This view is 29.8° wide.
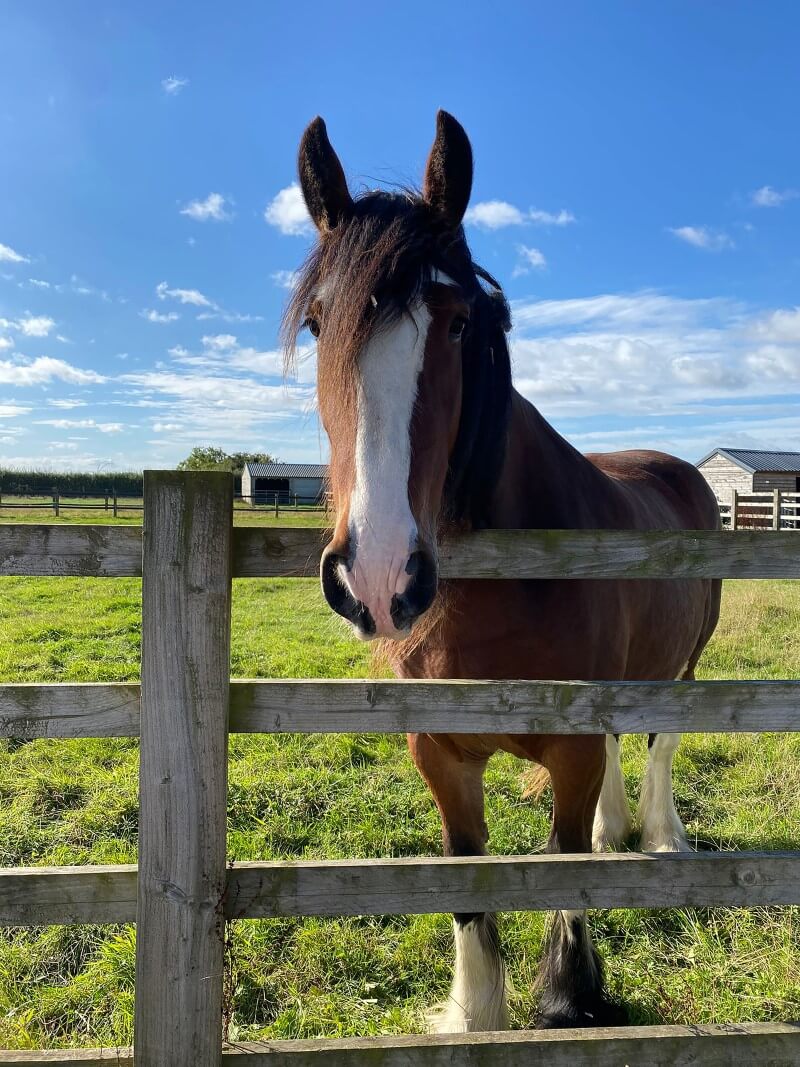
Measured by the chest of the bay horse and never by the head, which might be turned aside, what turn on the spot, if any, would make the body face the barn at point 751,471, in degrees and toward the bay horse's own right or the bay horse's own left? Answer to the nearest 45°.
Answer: approximately 135° to the bay horse's own right

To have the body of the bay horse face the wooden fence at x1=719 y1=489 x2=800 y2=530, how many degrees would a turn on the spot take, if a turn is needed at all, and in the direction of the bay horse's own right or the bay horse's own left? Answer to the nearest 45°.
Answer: approximately 135° to the bay horse's own right
